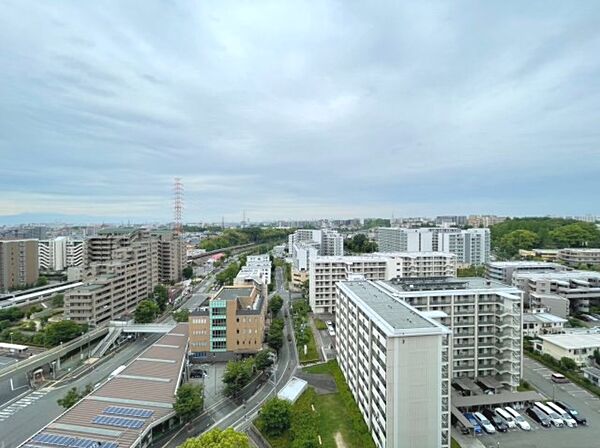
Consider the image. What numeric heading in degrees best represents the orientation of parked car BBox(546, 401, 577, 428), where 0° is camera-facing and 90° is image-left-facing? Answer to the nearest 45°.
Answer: approximately 315°

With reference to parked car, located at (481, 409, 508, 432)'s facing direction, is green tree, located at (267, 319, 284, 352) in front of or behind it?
behind

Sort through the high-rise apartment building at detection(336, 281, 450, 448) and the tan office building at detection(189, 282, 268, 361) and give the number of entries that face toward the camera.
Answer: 1

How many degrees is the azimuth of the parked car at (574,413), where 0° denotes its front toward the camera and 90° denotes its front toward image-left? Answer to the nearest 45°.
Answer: approximately 315°

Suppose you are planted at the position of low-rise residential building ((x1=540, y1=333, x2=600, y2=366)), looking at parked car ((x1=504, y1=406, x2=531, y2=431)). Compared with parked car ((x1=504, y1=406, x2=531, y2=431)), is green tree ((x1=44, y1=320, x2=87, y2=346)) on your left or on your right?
right

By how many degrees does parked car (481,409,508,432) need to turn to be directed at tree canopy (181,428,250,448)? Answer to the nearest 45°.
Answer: approximately 90° to its right

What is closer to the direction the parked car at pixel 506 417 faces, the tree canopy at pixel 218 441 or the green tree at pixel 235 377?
the tree canopy

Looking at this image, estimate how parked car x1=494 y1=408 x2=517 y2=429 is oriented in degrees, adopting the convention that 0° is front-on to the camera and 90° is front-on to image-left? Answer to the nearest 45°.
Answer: approximately 315°

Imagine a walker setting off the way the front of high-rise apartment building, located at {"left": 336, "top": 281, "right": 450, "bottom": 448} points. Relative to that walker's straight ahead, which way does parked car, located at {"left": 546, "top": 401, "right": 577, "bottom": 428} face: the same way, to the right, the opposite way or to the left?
to the left

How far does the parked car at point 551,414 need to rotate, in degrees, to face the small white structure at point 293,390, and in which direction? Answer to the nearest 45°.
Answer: approximately 90° to its right

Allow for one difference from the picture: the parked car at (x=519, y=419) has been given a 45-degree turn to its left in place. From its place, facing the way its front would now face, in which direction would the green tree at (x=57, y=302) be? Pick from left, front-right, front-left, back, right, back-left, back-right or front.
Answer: back

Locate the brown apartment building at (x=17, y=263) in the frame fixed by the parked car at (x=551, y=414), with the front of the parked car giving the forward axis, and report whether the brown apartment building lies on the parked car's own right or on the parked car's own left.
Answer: on the parked car's own right

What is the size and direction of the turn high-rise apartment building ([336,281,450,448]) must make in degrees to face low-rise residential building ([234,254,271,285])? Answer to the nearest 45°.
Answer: approximately 45° to its right

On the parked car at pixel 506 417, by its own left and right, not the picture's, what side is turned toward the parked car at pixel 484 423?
right
